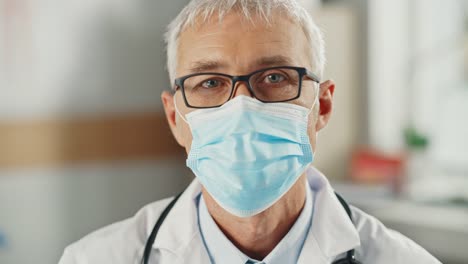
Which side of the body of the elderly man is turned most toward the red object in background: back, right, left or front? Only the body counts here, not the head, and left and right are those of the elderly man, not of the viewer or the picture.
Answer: back

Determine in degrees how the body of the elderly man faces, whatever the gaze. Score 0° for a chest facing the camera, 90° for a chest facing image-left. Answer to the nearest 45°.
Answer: approximately 0°
